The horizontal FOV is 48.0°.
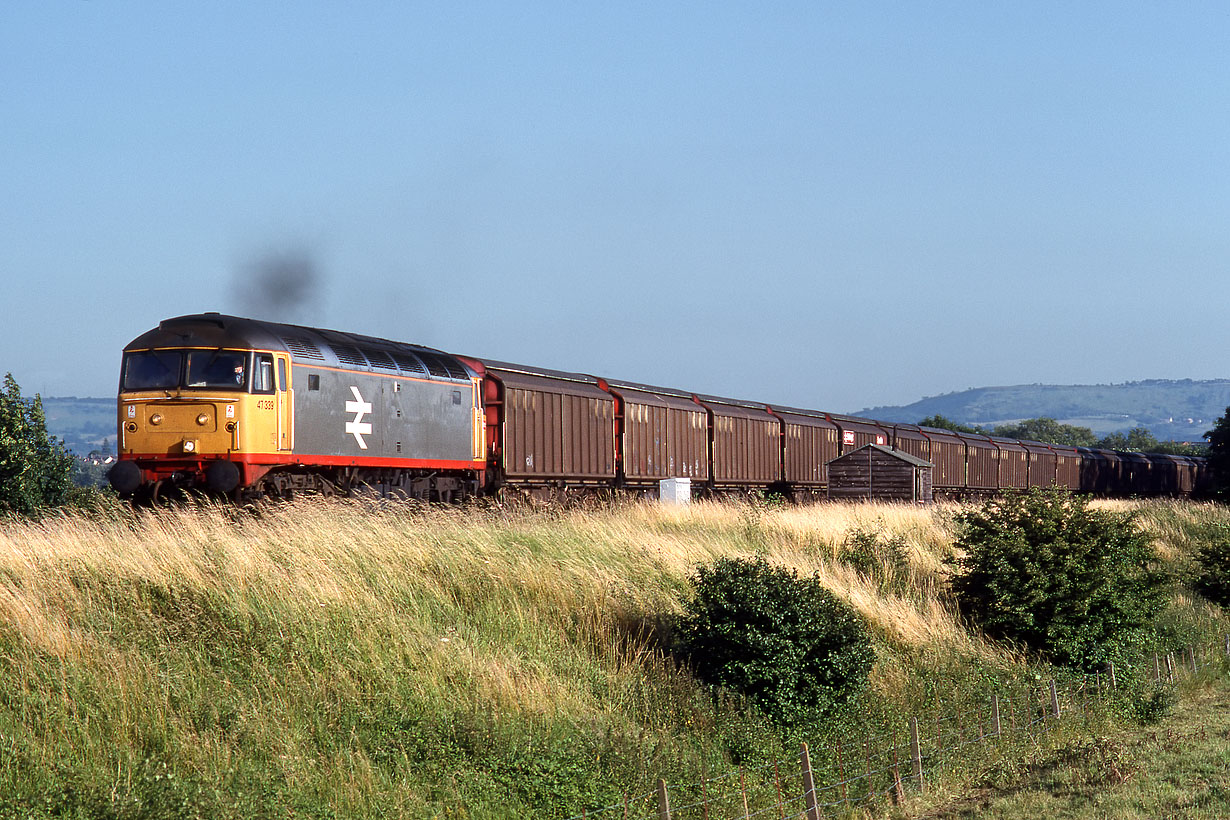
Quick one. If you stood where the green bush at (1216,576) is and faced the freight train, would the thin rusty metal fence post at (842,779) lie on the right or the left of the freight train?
left

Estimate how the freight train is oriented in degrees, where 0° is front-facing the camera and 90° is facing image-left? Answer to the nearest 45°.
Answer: approximately 45°

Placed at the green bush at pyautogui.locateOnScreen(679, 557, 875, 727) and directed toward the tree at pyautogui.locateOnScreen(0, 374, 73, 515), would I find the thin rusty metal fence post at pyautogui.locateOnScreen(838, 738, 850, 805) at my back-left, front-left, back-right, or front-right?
back-left

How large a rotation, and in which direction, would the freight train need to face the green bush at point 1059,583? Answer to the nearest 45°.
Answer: approximately 135° to its left

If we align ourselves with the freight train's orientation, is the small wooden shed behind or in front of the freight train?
behind

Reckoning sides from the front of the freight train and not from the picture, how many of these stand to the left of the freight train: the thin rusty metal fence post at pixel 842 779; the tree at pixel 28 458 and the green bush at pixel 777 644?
2

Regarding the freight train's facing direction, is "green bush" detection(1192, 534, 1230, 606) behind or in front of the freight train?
behind

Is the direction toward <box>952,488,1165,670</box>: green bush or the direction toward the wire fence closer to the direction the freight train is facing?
the wire fence

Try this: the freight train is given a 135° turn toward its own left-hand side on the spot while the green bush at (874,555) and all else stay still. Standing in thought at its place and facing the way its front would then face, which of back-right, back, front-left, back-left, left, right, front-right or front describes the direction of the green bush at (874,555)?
front

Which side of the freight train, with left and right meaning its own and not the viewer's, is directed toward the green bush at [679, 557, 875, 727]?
left

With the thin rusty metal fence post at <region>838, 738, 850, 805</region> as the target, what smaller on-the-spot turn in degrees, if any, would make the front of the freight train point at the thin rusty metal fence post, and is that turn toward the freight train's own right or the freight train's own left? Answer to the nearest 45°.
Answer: approximately 90° to the freight train's own left
